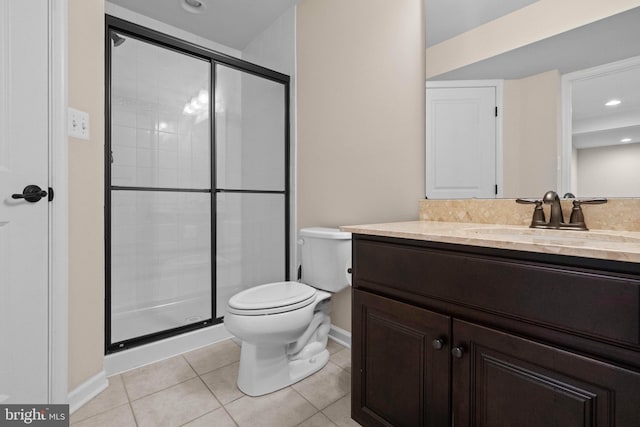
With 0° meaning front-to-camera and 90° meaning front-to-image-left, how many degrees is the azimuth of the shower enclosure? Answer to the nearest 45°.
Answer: approximately 315°

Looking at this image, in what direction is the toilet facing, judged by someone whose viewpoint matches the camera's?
facing the viewer and to the left of the viewer

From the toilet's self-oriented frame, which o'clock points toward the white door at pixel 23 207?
The white door is roughly at 1 o'clock from the toilet.

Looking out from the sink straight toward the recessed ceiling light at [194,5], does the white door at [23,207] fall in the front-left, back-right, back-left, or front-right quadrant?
front-left

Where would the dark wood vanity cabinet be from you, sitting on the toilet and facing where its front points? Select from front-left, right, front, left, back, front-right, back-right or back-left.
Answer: left

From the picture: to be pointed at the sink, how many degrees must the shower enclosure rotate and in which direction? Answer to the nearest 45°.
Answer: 0° — it already faces it

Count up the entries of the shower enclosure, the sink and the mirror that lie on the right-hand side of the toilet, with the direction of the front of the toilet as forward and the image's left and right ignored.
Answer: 1

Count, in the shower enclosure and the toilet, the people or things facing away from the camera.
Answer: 0

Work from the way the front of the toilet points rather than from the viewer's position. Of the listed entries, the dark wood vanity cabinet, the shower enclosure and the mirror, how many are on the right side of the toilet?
1
